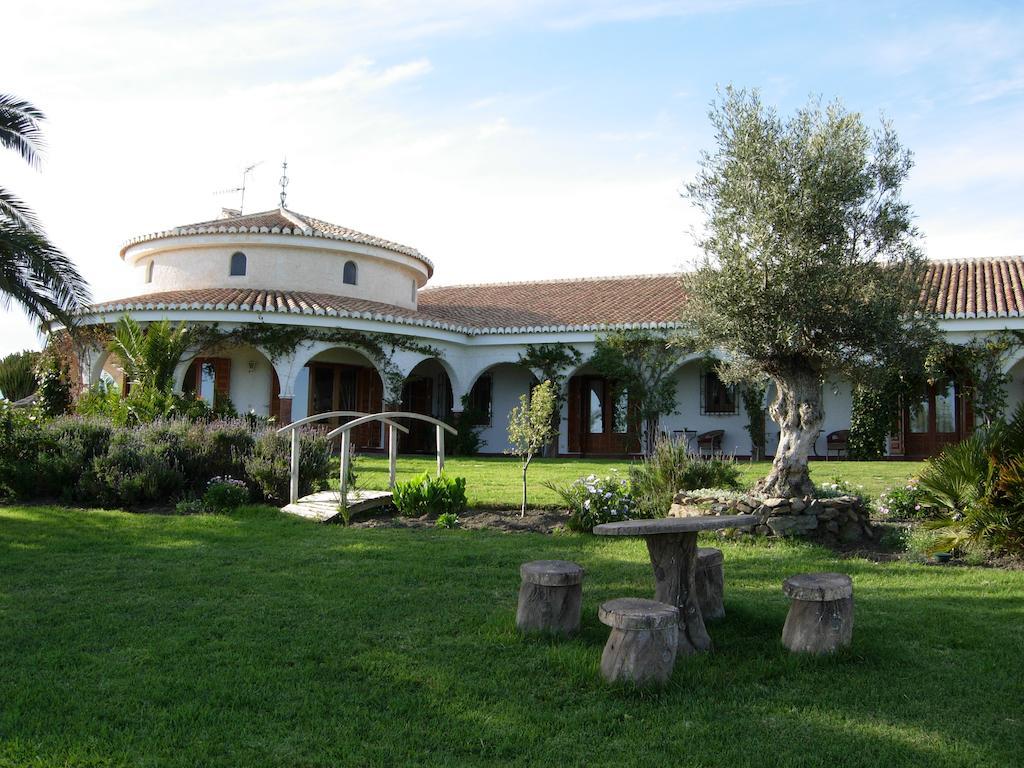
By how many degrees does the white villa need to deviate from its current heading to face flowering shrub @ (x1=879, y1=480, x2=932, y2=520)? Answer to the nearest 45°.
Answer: approximately 45° to its left

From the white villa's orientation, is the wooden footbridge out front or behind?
out front

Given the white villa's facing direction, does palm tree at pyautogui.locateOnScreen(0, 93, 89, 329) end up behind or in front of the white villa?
in front

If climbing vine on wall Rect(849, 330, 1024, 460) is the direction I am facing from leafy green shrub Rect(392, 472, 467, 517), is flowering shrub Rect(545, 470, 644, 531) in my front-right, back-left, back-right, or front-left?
front-right

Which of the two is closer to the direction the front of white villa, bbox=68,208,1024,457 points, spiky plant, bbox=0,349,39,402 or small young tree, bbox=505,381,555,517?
the small young tree

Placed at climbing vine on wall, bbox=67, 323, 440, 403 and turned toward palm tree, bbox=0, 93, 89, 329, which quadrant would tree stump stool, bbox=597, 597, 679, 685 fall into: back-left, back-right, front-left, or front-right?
front-left

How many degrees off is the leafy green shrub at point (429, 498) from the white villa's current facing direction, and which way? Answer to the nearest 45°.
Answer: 0° — it already faces it

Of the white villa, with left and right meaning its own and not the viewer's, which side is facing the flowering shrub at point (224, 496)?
front

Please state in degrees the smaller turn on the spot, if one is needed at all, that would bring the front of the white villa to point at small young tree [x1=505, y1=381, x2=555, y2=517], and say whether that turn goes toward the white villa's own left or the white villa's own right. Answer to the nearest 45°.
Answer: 0° — it already faces it

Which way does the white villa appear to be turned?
toward the camera

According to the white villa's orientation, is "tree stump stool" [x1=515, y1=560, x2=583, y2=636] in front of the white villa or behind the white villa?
in front
